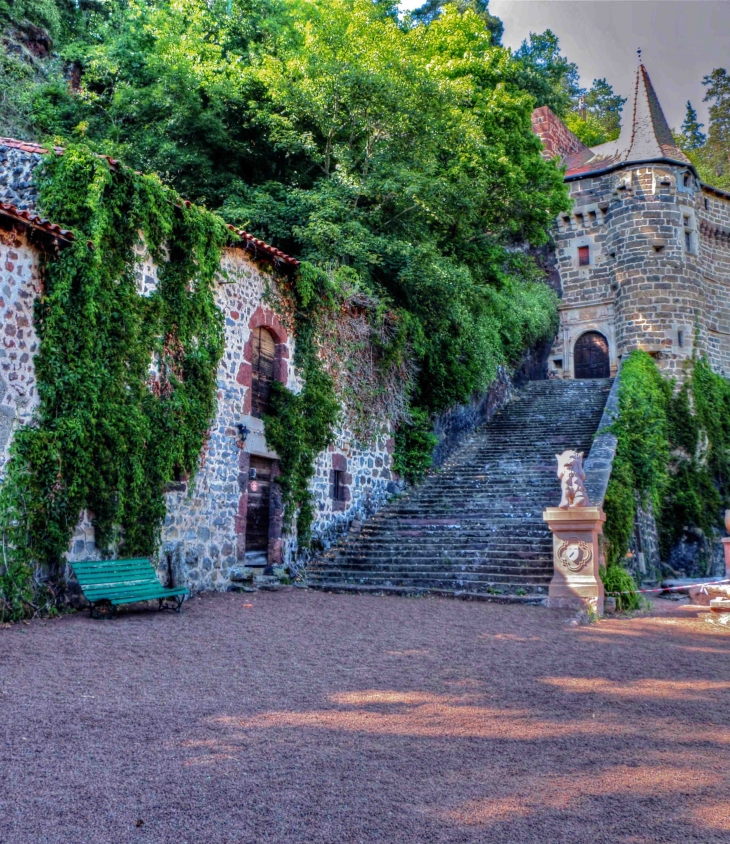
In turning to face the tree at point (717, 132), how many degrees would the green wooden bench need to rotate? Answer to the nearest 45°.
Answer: approximately 90° to its left

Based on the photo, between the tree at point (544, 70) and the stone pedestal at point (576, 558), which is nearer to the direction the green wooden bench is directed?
the stone pedestal

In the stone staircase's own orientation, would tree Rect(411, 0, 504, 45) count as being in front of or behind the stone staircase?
behind

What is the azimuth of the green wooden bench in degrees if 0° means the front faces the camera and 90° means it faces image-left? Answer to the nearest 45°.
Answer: approximately 315°

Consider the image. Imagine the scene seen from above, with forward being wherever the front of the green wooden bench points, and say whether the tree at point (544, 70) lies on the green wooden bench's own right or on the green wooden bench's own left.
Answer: on the green wooden bench's own left

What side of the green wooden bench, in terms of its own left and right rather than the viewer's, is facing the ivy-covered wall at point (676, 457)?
left

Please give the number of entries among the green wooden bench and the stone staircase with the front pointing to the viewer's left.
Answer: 0

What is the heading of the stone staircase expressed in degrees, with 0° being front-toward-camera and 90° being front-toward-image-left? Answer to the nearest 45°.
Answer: approximately 0°

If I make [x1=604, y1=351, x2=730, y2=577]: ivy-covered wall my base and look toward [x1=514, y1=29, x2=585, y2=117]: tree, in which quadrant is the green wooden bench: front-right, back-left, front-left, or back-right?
back-left

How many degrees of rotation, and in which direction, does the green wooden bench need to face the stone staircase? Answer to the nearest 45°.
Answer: approximately 90° to its left

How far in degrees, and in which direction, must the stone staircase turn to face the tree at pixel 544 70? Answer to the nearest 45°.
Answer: approximately 180°

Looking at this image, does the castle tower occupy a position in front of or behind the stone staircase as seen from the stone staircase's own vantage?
behind

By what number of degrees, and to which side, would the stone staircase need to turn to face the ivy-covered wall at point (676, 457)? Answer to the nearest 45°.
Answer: approximately 135° to its left
